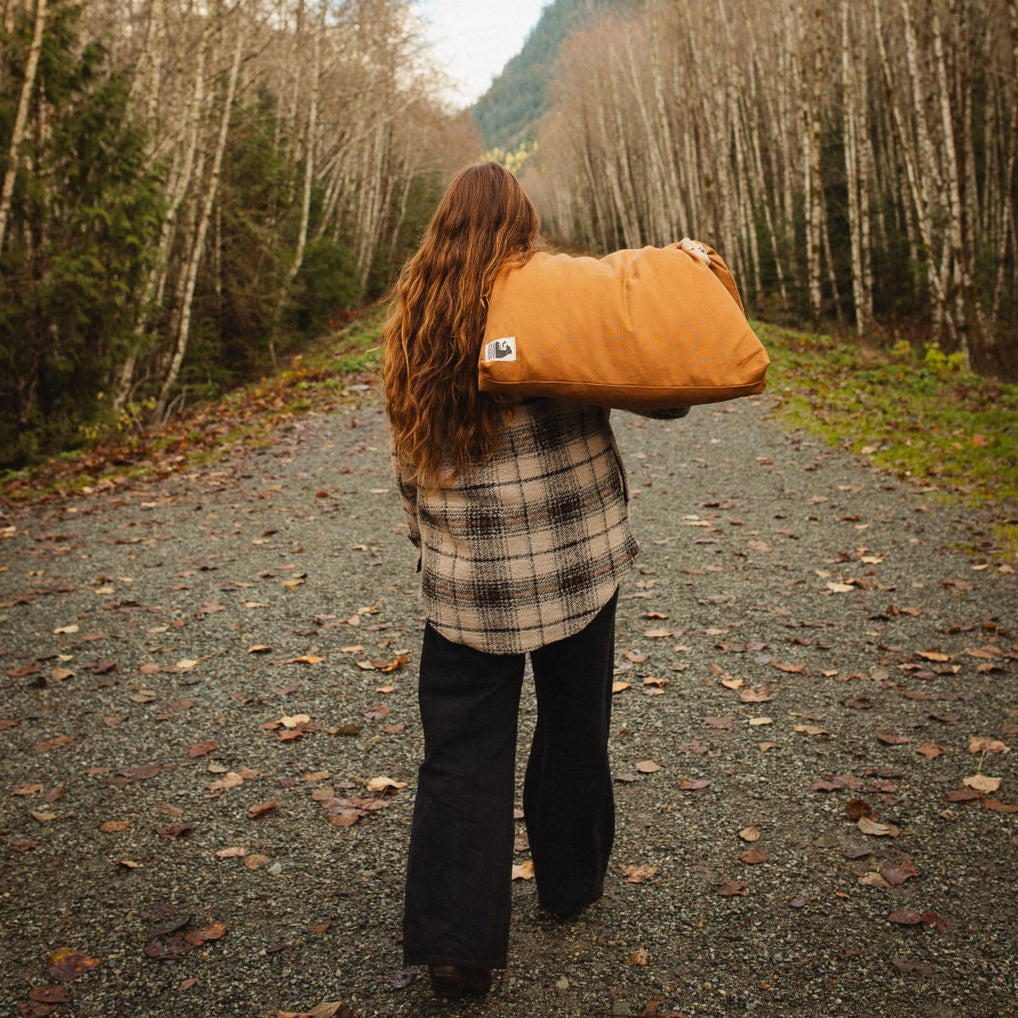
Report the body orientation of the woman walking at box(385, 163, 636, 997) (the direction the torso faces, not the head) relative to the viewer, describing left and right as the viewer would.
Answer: facing away from the viewer

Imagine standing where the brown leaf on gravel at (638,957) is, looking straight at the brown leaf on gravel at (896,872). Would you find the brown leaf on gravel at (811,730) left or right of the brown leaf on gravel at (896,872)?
left

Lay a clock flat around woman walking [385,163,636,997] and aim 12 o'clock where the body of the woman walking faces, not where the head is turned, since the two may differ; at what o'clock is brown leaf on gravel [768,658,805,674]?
The brown leaf on gravel is roughly at 1 o'clock from the woman walking.

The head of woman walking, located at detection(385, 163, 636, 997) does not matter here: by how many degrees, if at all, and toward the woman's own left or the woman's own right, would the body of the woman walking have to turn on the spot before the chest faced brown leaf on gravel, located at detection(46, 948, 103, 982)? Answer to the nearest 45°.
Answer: approximately 90° to the woman's own left

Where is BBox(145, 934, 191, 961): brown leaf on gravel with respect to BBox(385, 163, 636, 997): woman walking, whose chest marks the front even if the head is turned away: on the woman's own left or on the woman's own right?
on the woman's own left

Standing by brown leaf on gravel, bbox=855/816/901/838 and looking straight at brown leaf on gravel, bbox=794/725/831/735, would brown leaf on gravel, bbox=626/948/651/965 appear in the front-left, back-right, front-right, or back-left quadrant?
back-left
